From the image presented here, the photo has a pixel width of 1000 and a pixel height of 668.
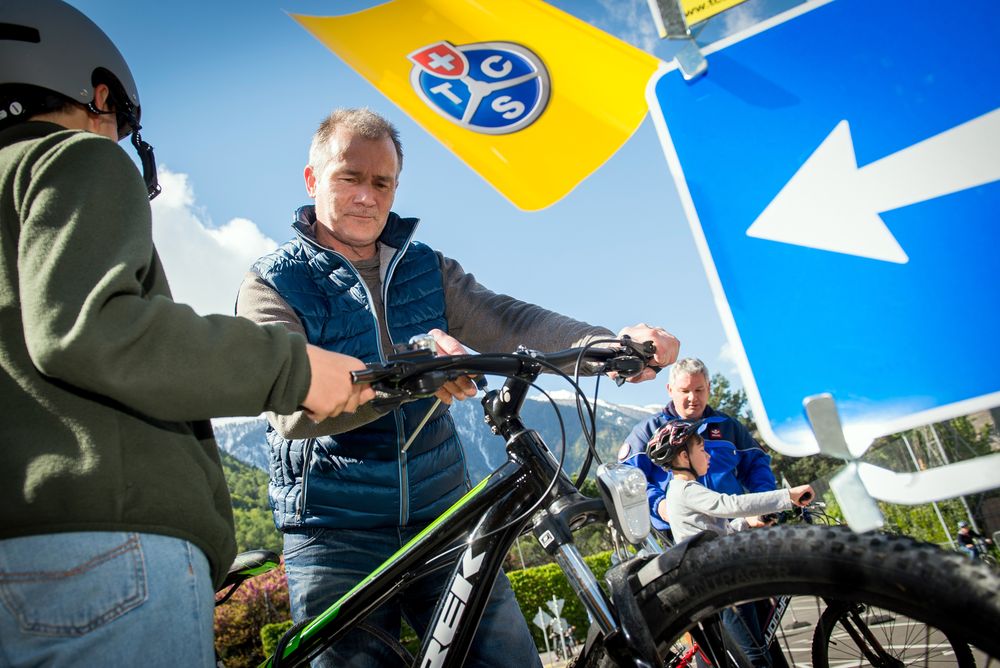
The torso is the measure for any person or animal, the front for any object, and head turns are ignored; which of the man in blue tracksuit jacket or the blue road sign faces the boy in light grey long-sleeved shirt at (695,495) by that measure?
the man in blue tracksuit jacket

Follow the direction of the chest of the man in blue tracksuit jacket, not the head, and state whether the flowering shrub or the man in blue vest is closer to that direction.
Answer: the man in blue vest

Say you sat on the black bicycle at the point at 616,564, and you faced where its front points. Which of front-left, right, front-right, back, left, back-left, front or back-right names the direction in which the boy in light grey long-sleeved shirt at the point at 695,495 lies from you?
back-left

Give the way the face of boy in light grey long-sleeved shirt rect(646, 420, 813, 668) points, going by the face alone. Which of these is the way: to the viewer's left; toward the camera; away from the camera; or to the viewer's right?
to the viewer's right

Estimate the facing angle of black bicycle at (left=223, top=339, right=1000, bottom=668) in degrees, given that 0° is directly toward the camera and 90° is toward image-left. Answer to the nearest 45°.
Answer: approximately 315°

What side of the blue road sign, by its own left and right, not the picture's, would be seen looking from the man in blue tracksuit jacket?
back

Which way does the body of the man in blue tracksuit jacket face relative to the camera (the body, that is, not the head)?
toward the camera

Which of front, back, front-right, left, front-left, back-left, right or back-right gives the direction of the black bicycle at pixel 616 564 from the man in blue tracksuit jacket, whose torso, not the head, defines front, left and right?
front

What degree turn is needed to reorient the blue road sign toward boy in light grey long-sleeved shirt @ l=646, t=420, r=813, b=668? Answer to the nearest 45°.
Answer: approximately 180°

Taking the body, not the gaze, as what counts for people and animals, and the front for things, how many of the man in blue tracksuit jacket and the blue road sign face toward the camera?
2

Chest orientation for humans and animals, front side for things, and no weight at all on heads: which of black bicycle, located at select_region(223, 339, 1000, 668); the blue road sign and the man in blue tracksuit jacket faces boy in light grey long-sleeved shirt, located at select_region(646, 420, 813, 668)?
the man in blue tracksuit jacket

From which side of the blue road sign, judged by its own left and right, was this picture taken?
front

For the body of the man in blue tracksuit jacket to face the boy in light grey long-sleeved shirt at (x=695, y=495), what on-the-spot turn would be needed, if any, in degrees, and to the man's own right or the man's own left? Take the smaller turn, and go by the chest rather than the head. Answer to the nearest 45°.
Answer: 0° — they already face them
